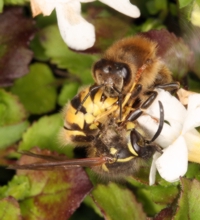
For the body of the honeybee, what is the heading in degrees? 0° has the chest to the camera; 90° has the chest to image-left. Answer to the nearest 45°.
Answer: approximately 45°

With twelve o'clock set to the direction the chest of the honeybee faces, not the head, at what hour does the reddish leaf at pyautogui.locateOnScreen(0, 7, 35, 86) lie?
The reddish leaf is roughly at 3 o'clock from the honeybee.
